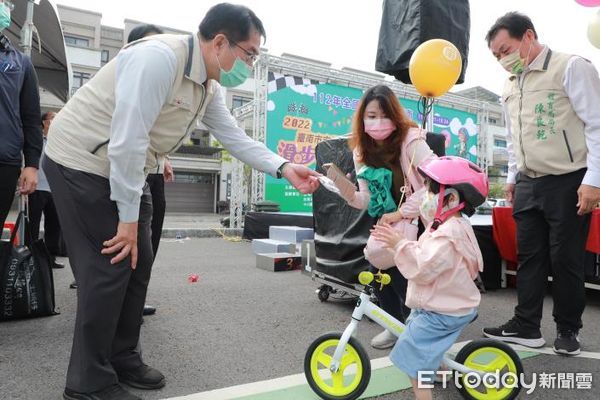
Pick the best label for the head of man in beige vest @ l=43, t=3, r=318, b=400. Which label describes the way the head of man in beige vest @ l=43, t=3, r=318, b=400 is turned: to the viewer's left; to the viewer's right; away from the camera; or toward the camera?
to the viewer's right

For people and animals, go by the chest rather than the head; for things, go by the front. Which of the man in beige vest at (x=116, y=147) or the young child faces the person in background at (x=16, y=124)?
the young child

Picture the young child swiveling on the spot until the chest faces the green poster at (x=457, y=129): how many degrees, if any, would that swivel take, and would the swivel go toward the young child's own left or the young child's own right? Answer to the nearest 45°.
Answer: approximately 90° to the young child's own right

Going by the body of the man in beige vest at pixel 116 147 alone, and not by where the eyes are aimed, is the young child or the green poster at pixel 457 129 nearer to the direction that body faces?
the young child

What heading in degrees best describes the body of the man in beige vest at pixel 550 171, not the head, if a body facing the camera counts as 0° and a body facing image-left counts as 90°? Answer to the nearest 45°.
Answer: approximately 45°

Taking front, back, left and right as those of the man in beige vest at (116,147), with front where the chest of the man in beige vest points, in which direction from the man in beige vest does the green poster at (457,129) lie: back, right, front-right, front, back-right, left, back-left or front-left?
front-left

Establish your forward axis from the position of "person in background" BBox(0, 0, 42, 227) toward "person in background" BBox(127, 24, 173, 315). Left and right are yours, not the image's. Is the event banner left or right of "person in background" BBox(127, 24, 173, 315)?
left

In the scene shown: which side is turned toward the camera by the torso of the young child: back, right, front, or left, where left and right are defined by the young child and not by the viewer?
left

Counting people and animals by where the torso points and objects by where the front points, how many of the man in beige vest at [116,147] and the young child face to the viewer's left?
1

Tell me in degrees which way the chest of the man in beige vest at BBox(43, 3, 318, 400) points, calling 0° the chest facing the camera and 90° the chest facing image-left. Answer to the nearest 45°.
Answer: approximately 270°

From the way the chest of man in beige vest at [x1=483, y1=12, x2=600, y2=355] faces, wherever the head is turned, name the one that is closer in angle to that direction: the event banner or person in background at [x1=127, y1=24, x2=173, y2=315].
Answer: the person in background

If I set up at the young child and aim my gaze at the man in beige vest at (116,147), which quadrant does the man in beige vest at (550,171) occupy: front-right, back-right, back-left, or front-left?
back-right
